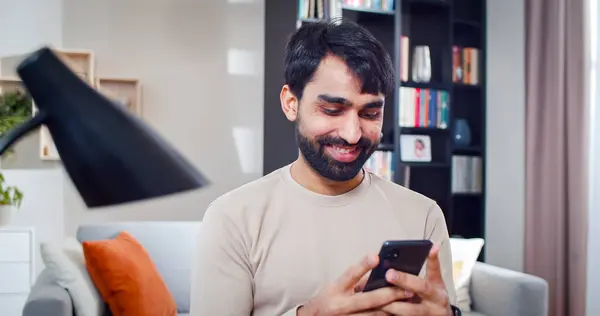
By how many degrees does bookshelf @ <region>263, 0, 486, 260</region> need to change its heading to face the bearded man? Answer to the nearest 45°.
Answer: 0° — it already faces them

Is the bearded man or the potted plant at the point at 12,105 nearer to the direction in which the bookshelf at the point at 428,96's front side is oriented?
the bearded man

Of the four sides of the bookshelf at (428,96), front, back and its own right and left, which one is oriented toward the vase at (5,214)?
right

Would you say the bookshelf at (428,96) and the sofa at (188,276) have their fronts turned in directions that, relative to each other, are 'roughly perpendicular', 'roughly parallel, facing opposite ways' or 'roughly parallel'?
roughly parallel

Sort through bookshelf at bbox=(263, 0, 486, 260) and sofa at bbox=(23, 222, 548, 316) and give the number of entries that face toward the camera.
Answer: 2

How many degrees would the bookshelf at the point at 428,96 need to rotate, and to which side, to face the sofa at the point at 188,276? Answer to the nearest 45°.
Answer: approximately 45° to its right

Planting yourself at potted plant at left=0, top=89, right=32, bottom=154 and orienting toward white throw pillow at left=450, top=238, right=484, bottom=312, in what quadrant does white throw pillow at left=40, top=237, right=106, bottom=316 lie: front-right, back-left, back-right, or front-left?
front-right

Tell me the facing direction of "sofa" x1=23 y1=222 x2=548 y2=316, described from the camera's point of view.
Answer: facing the viewer

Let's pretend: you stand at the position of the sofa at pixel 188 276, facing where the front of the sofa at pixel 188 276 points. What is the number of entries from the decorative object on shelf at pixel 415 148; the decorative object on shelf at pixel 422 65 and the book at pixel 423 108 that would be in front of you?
0

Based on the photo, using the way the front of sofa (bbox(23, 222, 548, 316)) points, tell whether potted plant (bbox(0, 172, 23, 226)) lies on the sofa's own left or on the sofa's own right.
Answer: on the sofa's own right

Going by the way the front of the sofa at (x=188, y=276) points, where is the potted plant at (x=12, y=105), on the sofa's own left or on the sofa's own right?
on the sofa's own right

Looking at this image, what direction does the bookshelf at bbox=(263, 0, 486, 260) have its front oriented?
toward the camera
